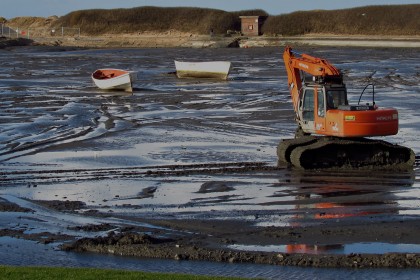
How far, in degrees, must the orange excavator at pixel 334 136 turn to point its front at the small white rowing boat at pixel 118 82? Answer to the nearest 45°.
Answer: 0° — it already faces it

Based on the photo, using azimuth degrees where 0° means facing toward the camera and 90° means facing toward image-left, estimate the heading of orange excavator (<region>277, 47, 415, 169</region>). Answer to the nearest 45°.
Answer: approximately 135°
